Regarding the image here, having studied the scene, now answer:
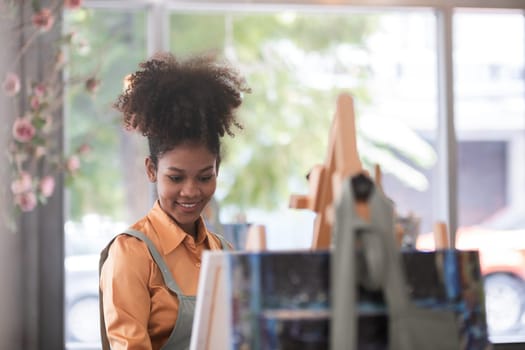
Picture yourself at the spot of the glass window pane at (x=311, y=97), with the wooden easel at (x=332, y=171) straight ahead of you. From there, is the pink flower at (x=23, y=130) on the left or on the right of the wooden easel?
right

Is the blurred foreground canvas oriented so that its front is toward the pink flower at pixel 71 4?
no

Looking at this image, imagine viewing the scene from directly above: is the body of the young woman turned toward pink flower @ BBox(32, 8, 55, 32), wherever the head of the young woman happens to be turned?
no

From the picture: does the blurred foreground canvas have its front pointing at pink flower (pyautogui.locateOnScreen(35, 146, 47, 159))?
no

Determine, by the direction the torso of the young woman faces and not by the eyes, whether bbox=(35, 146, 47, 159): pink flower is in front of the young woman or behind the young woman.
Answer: behind

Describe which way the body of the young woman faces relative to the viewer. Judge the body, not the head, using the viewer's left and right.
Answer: facing the viewer and to the right of the viewer

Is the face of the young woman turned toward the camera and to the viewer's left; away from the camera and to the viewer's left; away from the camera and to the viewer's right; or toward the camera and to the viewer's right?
toward the camera and to the viewer's right

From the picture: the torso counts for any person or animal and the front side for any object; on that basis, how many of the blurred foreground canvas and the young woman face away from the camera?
0
